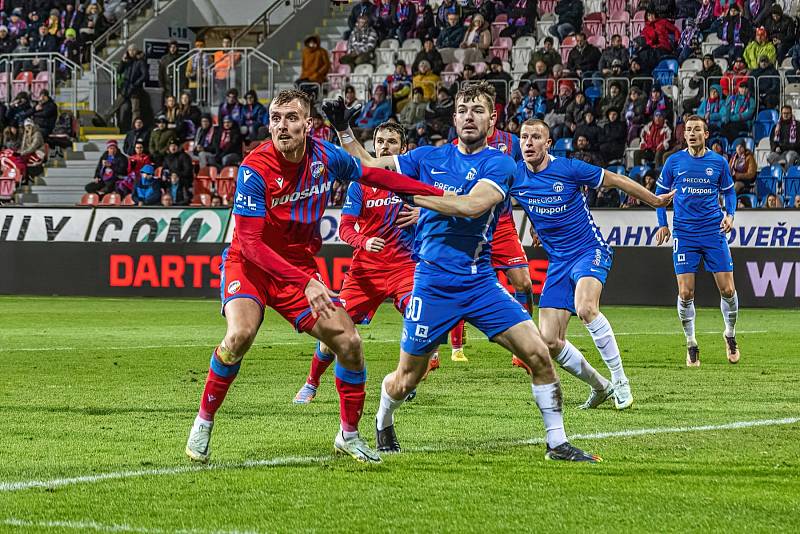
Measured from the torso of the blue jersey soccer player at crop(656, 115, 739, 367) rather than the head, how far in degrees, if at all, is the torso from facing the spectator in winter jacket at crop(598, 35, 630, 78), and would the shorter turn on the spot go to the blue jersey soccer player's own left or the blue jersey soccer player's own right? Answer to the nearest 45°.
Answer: approximately 180°

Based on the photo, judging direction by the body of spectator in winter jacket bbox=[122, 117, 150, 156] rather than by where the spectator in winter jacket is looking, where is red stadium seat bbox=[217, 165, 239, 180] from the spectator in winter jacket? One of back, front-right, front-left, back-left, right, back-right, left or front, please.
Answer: front-left

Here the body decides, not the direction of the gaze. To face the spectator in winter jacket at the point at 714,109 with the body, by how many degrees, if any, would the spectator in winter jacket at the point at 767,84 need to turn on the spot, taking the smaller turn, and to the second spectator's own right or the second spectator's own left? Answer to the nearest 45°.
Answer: approximately 45° to the second spectator's own right

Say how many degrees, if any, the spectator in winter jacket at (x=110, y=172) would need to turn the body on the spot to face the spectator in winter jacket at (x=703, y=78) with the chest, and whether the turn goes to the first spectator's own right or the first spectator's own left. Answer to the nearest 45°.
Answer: approximately 90° to the first spectator's own left

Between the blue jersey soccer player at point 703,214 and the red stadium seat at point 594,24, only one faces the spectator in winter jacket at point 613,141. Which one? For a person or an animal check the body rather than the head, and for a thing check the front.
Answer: the red stadium seat

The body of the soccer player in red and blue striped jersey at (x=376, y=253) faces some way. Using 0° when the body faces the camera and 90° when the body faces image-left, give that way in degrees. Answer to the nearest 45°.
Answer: approximately 0°

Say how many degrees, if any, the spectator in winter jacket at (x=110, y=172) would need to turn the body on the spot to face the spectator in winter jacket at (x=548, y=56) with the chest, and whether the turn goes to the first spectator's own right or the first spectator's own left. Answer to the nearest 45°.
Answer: approximately 90° to the first spectator's own left

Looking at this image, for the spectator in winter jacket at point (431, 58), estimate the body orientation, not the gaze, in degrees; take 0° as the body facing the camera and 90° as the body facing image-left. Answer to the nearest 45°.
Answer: approximately 0°
